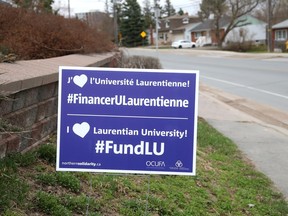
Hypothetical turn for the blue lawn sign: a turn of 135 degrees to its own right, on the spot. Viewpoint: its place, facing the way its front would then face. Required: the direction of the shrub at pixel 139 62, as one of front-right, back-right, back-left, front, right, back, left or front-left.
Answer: front-right

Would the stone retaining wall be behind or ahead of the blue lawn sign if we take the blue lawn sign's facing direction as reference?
behind

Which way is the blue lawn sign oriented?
toward the camera

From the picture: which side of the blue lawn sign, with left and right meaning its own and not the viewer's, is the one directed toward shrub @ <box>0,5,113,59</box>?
back
